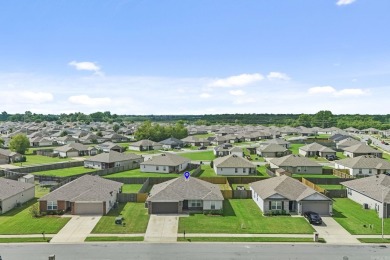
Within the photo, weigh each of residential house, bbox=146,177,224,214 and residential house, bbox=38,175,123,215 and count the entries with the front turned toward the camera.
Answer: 2

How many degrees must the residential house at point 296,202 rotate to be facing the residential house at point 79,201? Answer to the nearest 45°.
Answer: approximately 90° to its right

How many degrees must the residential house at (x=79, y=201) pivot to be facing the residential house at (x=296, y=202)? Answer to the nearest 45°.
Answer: approximately 90° to its left

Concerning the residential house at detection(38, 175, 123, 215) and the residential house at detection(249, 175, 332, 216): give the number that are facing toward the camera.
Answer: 2

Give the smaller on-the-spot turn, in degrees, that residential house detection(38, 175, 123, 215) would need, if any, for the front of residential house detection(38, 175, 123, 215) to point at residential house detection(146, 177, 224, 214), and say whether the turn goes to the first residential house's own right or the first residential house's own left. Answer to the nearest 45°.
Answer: approximately 90° to the first residential house's own left

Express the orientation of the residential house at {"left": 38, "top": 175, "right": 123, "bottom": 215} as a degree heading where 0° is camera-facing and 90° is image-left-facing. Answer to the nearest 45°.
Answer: approximately 0°

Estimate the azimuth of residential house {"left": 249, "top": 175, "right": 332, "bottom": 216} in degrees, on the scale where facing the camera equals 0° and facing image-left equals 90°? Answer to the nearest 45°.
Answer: approximately 0°

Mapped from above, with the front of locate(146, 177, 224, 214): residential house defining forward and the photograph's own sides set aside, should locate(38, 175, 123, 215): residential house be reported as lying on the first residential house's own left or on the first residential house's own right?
on the first residential house's own right

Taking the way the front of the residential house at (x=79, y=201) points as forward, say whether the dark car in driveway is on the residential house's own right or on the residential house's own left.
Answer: on the residential house's own left
